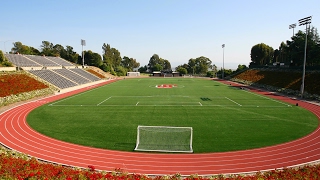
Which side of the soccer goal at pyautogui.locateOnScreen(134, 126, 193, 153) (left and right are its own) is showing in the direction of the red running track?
back

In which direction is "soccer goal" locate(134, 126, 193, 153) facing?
away from the camera
